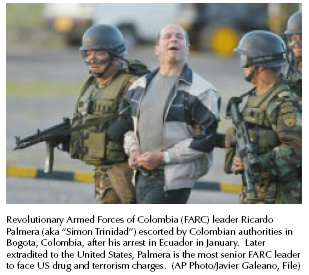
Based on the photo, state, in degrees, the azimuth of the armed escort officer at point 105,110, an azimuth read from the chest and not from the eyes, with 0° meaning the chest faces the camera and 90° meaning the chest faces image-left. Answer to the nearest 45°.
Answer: approximately 45°

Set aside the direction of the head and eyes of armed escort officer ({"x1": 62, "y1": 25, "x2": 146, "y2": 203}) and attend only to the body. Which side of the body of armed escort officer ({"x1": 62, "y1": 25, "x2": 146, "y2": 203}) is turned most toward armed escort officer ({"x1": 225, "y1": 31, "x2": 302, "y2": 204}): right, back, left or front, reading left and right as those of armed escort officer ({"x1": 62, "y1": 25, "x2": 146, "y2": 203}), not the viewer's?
left

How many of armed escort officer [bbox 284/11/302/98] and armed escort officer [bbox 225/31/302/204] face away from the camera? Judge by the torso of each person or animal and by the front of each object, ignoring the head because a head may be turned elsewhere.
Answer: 0

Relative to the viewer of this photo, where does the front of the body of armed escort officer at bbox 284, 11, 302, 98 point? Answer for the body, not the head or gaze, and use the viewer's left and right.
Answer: facing the viewer and to the left of the viewer

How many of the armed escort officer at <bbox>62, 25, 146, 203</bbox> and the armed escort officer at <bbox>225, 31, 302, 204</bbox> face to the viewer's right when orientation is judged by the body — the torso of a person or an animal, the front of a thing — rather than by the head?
0

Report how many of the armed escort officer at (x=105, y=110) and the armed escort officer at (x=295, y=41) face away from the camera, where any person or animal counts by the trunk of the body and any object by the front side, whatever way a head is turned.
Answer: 0

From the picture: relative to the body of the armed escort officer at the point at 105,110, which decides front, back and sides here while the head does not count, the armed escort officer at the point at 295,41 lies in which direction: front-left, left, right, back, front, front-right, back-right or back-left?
back-left

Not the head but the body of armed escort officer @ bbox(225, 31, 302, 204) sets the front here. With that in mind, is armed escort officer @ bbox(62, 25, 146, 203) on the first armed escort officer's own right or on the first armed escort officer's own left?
on the first armed escort officer's own right

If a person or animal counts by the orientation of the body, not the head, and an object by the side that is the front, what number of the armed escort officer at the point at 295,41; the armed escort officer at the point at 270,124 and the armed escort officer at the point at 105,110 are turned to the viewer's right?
0

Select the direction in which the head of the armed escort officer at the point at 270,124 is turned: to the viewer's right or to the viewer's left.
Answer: to the viewer's left

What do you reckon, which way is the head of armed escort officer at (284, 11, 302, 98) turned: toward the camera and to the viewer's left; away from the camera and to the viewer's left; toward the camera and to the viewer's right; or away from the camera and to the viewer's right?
toward the camera and to the viewer's left
